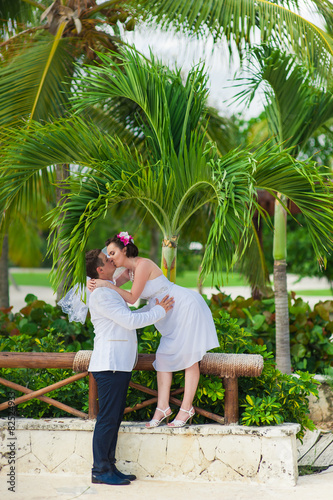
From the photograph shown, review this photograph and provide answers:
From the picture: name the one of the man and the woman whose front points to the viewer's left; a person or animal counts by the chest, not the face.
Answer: the woman

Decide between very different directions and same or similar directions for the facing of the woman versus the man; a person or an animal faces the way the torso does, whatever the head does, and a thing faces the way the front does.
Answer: very different directions

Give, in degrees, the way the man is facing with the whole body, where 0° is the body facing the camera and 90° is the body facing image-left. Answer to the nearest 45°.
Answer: approximately 270°

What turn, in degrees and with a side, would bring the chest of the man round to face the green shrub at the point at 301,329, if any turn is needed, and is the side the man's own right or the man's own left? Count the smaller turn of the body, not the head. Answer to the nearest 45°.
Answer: approximately 45° to the man's own left

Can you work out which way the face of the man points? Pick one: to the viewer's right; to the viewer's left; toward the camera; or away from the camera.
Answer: to the viewer's right

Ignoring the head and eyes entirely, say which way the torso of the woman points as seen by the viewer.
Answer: to the viewer's left

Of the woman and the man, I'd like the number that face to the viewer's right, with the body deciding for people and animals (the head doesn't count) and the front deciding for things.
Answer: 1
